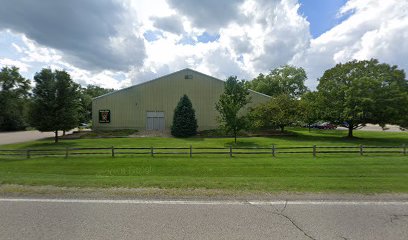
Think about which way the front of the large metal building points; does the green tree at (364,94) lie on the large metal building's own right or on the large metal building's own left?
on the large metal building's own left

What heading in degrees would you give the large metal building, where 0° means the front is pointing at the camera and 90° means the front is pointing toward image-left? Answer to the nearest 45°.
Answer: approximately 0°

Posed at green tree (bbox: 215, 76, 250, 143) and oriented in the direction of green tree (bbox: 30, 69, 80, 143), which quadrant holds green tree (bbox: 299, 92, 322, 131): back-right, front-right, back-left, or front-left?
back-right

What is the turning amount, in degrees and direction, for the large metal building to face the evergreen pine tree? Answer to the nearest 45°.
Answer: approximately 45° to its left

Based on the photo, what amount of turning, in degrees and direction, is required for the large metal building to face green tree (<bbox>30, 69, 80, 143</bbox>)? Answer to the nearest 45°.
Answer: approximately 45° to its right

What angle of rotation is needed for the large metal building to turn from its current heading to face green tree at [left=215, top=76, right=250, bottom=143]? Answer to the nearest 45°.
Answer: approximately 45° to its left

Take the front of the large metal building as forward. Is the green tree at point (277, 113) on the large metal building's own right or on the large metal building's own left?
on the large metal building's own left
